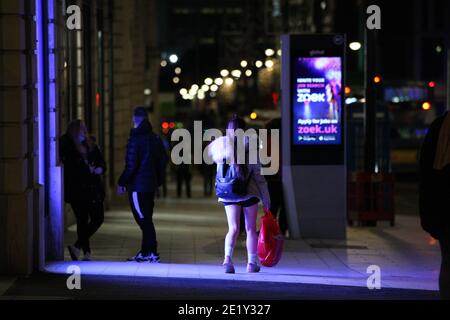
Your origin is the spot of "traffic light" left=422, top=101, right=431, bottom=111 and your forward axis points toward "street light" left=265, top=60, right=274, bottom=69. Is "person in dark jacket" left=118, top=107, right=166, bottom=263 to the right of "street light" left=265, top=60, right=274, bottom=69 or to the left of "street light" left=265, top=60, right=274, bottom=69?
left

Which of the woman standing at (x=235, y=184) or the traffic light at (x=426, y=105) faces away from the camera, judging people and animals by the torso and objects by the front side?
the woman standing

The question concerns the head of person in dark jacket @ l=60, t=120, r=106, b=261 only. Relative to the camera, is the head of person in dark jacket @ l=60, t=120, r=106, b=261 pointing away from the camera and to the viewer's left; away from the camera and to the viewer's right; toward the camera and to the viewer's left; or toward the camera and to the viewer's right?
toward the camera and to the viewer's right

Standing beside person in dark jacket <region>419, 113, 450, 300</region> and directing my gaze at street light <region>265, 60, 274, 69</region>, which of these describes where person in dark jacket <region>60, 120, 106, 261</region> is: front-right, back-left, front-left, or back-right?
front-left

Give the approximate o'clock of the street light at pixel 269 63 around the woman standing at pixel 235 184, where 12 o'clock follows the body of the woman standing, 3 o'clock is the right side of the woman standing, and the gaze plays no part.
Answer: The street light is roughly at 12 o'clock from the woman standing.

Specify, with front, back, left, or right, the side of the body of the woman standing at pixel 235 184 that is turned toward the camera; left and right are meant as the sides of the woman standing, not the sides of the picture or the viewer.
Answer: back

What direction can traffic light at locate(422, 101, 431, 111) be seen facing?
toward the camera

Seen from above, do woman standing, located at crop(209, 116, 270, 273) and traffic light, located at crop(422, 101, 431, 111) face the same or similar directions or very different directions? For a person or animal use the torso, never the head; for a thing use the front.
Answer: very different directions

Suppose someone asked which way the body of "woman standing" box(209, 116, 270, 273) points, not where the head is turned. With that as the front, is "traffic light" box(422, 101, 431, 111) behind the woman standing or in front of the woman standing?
in front

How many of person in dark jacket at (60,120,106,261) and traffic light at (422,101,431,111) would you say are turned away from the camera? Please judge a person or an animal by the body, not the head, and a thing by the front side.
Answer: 0

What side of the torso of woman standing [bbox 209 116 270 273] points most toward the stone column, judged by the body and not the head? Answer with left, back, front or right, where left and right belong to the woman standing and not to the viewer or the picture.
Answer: left

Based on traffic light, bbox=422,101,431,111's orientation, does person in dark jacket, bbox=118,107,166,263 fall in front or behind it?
in front

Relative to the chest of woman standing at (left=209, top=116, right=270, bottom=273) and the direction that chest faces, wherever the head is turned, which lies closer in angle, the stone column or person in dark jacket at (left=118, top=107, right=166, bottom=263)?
the person in dark jacket

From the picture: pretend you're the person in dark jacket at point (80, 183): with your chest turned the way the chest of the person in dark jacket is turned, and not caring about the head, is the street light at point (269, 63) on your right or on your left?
on your left

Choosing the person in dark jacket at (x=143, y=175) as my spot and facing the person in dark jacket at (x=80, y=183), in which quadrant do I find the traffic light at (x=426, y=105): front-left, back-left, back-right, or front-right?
back-right

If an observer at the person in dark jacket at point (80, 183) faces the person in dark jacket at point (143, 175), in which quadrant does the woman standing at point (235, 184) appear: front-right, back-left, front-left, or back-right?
front-right
